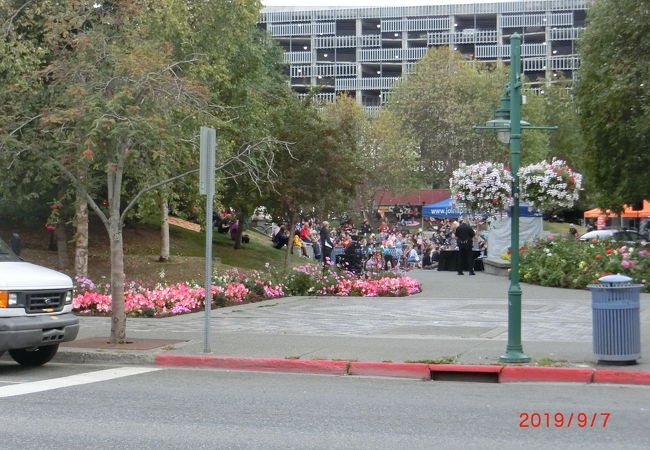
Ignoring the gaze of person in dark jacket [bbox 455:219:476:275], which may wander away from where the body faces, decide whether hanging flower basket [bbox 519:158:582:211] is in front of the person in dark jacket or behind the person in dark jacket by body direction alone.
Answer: behind

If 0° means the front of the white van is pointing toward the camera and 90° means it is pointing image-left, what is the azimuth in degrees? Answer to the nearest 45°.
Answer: approximately 315°

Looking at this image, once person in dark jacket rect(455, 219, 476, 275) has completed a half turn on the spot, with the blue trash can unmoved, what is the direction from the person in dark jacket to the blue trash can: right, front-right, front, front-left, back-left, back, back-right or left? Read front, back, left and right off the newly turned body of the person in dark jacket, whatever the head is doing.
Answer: front

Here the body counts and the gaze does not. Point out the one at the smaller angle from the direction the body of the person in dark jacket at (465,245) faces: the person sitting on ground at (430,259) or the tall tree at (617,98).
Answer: the person sitting on ground

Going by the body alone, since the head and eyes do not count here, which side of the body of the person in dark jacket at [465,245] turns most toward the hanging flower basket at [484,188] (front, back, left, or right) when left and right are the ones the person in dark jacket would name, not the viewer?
back
